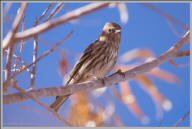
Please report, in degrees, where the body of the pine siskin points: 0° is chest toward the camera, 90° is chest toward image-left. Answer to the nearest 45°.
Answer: approximately 270°

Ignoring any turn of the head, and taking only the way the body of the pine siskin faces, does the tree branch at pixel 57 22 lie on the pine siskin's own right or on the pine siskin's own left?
on the pine siskin's own right
